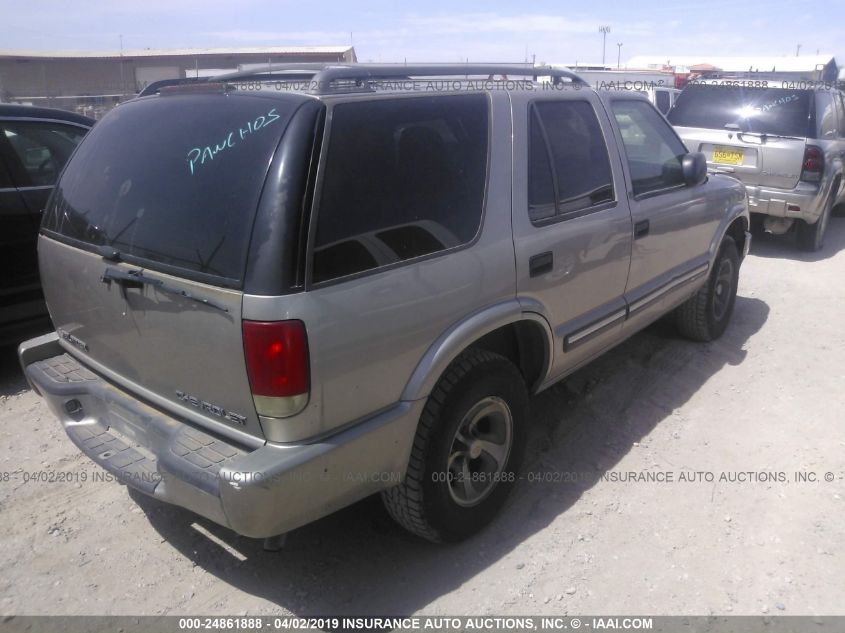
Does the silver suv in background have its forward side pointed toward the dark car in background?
no

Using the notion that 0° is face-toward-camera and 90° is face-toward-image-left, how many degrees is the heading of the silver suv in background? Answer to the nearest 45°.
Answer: approximately 225°

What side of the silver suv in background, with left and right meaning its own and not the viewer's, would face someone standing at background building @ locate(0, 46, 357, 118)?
left
